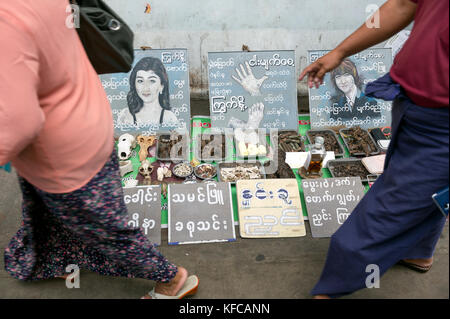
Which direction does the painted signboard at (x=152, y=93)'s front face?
toward the camera

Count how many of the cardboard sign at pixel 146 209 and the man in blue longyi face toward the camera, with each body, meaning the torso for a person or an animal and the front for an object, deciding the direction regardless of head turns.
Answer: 1

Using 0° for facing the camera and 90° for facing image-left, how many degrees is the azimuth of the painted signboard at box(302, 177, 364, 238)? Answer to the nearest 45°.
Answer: approximately 0°

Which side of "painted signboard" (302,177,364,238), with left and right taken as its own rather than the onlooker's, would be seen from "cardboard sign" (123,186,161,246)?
right

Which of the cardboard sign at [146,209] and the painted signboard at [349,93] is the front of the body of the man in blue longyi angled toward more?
the cardboard sign

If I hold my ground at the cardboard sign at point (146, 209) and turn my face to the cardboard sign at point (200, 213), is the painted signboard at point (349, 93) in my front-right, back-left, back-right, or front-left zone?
front-left

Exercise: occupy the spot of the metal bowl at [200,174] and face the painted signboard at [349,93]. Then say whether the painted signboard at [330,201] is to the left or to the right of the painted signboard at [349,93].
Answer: right

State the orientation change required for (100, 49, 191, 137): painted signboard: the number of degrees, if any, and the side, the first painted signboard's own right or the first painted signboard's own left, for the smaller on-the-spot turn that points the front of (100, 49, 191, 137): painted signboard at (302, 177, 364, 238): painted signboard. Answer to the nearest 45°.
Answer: approximately 45° to the first painted signboard's own left

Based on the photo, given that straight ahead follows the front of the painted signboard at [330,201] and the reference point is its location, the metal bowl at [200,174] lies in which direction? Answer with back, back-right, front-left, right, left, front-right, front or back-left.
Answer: right

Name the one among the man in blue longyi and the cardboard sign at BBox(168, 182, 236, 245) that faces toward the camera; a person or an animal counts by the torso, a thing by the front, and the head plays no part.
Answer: the cardboard sign

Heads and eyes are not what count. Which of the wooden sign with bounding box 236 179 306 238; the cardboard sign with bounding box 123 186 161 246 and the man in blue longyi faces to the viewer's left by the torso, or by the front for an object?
the man in blue longyi

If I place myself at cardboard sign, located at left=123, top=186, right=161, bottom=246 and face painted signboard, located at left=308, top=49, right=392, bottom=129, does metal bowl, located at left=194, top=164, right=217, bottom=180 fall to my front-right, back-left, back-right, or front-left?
front-left

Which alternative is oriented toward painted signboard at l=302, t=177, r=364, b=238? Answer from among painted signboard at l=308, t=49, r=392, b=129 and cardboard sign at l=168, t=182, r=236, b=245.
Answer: painted signboard at l=308, t=49, r=392, b=129

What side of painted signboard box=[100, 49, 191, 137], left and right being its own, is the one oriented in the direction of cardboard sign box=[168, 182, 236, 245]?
front

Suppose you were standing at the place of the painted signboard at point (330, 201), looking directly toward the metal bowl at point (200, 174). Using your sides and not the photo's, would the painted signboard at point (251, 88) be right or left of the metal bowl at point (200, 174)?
right

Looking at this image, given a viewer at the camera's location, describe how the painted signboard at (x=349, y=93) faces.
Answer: facing the viewer

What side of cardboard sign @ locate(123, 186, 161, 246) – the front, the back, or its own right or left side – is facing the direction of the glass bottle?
left

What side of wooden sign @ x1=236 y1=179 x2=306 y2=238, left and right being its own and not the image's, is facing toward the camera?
front
